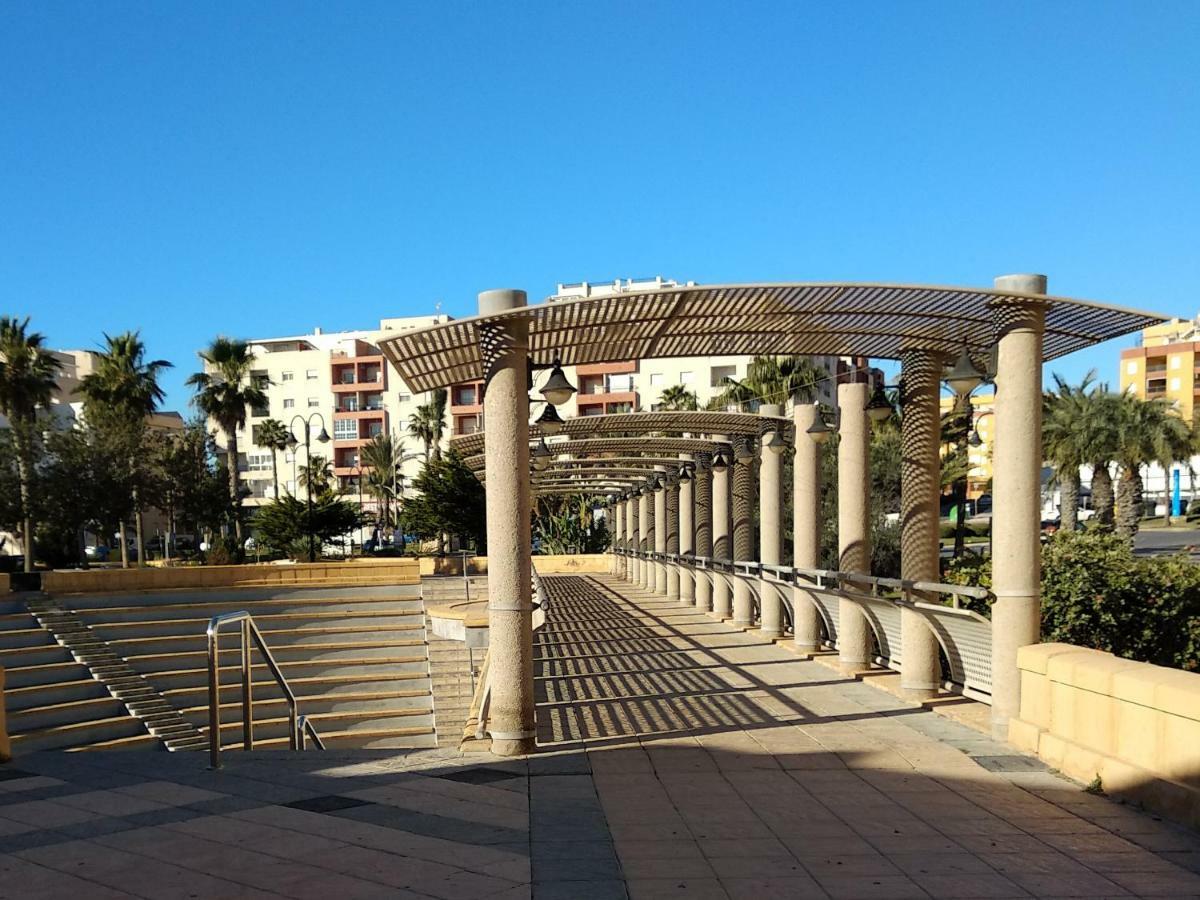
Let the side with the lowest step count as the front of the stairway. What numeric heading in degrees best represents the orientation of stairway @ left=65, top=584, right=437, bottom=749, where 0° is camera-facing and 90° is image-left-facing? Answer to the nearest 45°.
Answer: approximately 0°

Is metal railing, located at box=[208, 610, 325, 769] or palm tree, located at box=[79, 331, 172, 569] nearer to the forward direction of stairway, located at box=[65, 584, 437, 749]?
the metal railing

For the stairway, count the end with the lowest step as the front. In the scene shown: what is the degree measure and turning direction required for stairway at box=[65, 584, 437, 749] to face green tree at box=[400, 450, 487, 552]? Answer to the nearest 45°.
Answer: approximately 180°

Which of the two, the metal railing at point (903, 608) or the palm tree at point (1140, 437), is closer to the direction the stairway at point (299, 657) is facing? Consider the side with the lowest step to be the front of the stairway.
the metal railing
